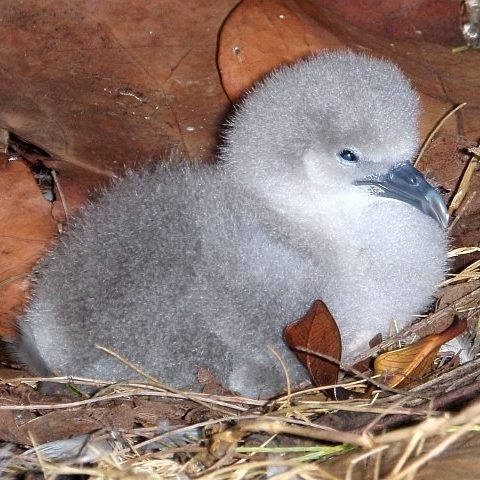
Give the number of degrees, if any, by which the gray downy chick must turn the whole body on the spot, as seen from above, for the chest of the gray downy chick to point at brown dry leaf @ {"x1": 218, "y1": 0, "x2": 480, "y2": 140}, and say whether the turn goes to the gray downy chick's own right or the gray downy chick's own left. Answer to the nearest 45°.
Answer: approximately 45° to the gray downy chick's own left

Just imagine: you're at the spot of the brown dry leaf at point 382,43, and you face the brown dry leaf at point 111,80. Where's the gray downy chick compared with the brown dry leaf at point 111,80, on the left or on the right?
left

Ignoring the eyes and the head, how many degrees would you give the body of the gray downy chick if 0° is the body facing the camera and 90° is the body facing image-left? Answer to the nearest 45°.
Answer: approximately 270°

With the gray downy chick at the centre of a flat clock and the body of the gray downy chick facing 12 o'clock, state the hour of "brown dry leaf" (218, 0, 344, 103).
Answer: The brown dry leaf is roughly at 9 o'clock from the gray downy chick.

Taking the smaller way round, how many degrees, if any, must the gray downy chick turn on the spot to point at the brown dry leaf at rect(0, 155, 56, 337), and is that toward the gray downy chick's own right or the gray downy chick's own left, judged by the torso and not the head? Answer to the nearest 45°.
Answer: approximately 135° to the gray downy chick's own left

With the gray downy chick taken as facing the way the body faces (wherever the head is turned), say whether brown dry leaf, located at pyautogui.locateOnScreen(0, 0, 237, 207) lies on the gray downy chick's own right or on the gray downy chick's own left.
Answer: on the gray downy chick's own left
